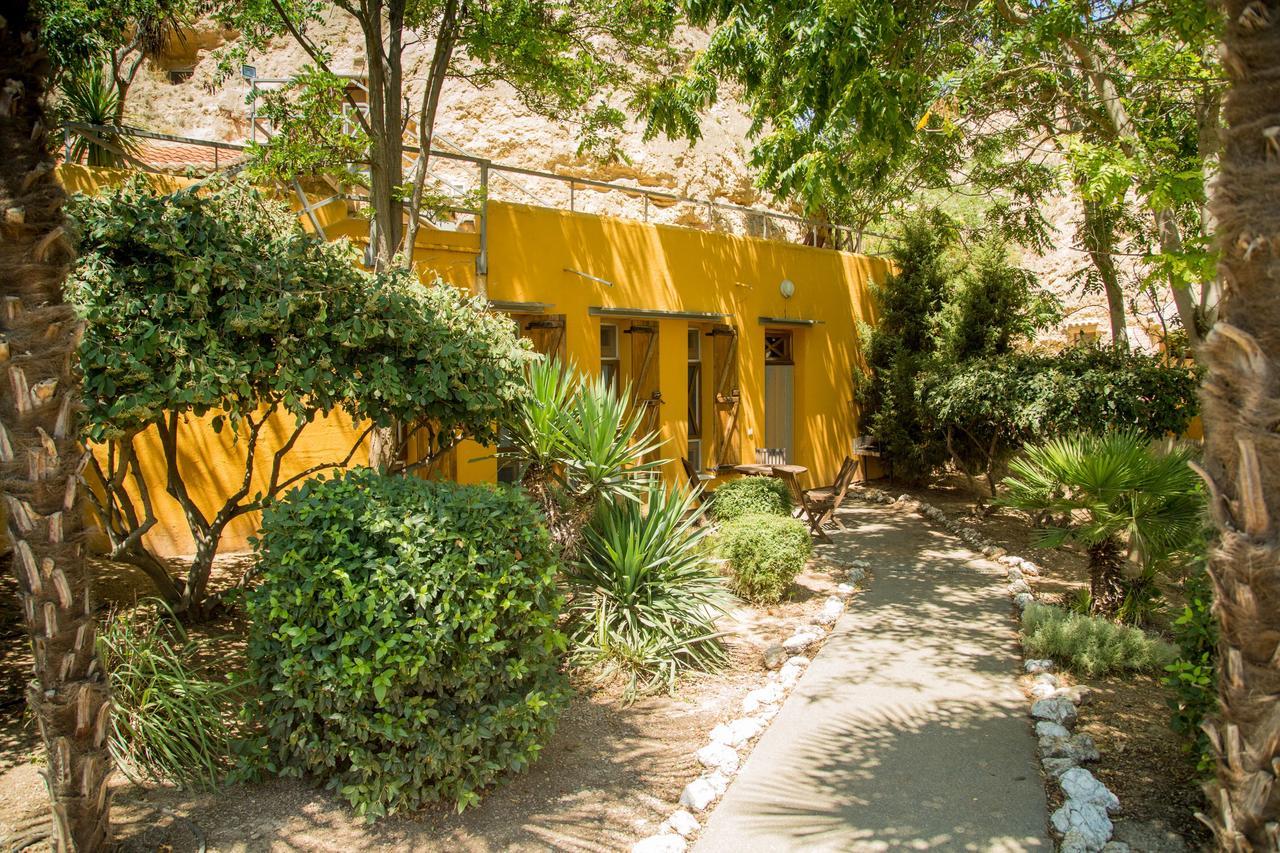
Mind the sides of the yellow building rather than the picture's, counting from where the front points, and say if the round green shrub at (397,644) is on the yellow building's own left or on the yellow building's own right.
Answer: on the yellow building's own right

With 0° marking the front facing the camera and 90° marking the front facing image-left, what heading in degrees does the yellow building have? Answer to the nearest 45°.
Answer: approximately 315°

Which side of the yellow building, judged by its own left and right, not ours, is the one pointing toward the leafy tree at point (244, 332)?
right

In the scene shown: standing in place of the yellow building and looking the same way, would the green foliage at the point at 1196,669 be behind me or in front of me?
in front

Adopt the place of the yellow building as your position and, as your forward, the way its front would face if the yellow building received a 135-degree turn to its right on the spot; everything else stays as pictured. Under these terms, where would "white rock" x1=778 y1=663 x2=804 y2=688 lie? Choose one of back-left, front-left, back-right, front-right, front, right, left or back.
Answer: left

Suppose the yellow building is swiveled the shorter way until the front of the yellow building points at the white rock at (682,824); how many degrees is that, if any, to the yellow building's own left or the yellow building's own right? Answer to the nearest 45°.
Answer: approximately 45° to the yellow building's own right

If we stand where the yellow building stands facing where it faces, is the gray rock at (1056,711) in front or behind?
in front

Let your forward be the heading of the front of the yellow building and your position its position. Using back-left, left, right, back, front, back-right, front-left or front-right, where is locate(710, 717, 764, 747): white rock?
front-right

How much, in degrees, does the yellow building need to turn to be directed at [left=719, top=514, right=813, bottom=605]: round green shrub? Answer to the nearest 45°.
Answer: approximately 45° to its right
